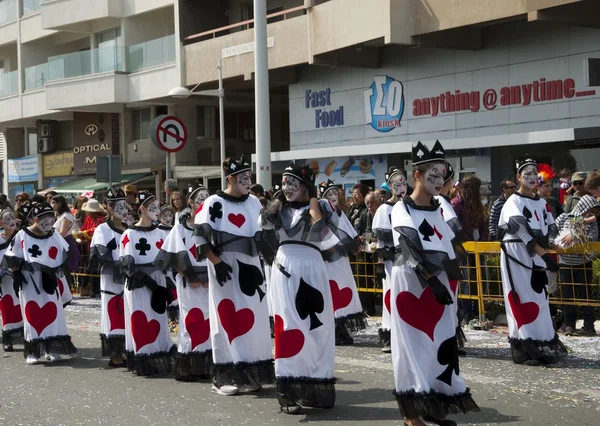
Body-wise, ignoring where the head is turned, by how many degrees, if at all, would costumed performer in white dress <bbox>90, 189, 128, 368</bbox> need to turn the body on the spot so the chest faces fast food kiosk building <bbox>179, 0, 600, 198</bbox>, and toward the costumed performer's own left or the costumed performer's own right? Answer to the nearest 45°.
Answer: approximately 90° to the costumed performer's own left

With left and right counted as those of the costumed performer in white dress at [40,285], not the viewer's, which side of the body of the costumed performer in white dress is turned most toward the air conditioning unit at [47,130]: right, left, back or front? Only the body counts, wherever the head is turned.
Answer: back

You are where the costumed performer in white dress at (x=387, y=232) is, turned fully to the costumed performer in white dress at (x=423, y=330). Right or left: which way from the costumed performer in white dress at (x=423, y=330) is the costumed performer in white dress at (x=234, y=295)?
right

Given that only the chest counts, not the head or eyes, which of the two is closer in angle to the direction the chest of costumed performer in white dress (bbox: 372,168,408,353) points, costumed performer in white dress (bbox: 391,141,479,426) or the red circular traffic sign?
the costumed performer in white dress
